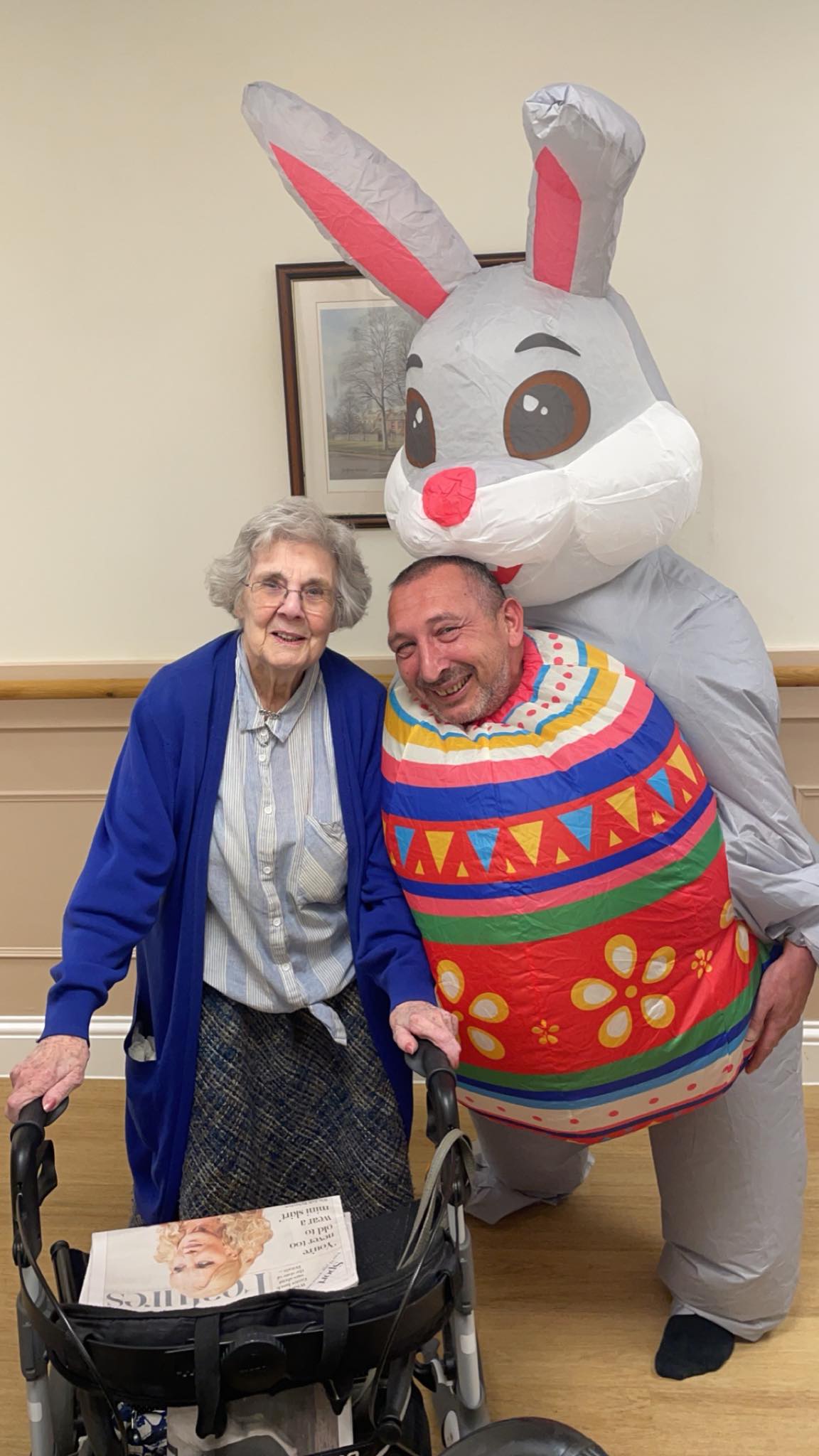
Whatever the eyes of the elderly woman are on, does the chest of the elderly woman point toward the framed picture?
no

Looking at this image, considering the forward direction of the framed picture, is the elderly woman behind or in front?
in front

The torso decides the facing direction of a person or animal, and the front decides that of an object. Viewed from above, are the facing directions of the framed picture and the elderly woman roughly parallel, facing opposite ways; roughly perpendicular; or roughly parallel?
roughly parallel

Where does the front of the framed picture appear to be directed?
toward the camera

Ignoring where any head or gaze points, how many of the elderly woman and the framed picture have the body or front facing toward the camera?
2
